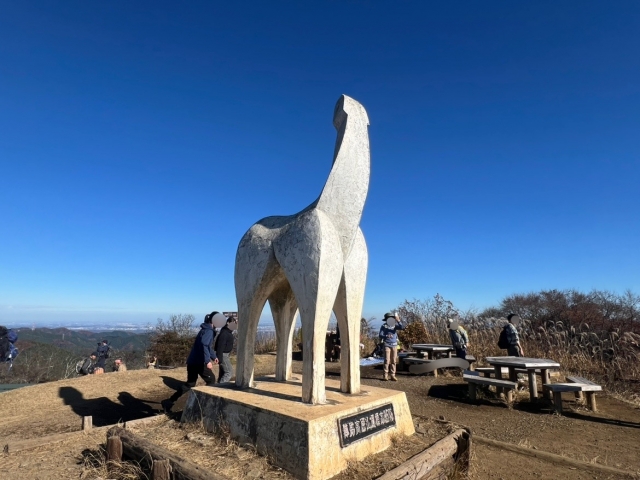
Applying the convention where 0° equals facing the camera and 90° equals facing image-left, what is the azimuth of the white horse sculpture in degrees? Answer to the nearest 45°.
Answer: approximately 315°

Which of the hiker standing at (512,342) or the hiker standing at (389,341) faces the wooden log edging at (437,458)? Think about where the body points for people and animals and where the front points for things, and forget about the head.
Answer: the hiker standing at (389,341)

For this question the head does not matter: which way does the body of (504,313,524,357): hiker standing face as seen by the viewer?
to the viewer's right

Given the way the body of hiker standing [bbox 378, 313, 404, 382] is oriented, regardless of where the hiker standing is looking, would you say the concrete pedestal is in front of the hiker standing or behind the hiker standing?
in front

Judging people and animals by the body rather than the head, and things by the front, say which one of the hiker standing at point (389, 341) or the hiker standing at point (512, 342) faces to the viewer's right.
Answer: the hiker standing at point (512, 342)

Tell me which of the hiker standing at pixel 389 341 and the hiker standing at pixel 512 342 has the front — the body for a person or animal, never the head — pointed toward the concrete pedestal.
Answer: the hiker standing at pixel 389 341

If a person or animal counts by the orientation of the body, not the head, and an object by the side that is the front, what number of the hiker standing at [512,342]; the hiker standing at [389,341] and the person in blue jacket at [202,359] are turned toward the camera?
1

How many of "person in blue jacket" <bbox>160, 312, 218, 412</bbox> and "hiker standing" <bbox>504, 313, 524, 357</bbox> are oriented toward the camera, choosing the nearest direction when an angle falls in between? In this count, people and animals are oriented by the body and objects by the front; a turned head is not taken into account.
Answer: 0

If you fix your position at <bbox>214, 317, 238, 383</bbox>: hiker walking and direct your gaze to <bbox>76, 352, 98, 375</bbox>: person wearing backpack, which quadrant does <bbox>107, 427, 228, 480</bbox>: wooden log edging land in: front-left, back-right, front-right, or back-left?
back-left
